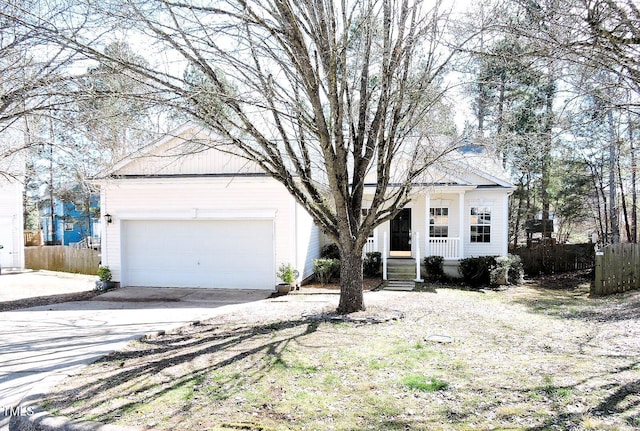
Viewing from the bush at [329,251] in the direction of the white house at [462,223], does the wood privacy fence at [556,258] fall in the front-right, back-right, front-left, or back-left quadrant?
front-left

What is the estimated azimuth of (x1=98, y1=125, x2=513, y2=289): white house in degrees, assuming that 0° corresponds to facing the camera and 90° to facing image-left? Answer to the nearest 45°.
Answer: approximately 0°

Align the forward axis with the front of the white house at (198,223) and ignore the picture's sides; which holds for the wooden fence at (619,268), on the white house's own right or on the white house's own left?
on the white house's own left

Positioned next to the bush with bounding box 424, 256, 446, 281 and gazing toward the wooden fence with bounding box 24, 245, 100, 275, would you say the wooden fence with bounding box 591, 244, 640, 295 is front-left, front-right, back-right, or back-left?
back-left
